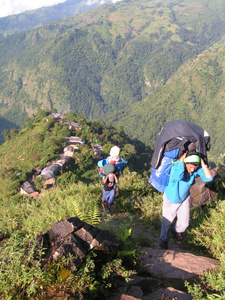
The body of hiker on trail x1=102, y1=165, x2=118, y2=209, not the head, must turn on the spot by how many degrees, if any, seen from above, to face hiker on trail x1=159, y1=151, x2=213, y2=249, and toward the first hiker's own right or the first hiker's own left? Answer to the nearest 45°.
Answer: approximately 45° to the first hiker's own left

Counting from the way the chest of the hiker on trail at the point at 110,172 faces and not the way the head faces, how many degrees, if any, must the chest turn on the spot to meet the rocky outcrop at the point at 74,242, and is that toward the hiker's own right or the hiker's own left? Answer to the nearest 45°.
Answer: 0° — they already face it

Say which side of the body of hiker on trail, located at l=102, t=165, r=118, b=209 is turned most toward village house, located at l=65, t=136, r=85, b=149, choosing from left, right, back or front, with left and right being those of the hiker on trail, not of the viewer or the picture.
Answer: back

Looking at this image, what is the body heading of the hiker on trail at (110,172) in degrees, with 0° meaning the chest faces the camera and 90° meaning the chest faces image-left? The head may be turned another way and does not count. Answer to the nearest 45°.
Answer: approximately 0°

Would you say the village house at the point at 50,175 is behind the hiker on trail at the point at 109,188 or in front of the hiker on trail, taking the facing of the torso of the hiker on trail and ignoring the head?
behind

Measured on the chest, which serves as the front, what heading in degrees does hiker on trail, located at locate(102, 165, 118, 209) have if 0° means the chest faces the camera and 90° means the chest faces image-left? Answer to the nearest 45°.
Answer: approximately 0°

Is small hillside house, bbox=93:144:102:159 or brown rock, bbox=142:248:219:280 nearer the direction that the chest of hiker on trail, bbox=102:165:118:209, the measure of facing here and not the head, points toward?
the brown rock

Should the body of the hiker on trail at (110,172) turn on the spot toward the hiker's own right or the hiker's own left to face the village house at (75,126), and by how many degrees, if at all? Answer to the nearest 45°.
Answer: approximately 180°
